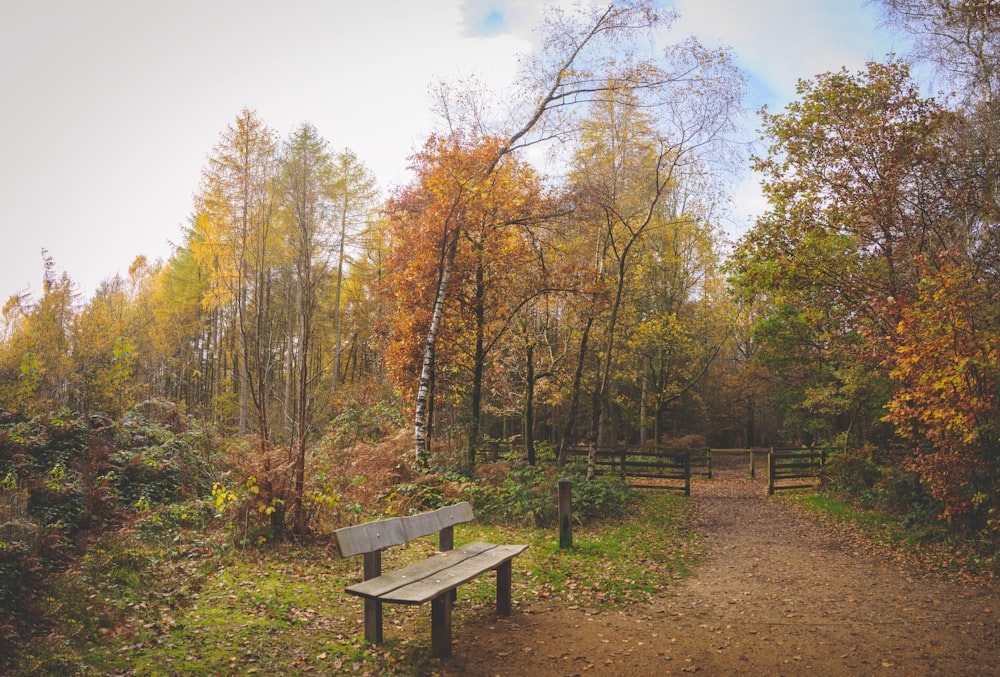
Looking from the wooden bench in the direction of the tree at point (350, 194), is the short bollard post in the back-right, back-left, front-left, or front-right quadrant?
front-right

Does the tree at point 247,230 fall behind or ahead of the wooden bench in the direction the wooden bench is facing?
behind

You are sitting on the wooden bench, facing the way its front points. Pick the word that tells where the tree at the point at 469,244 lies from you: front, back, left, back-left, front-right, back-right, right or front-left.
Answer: back-left

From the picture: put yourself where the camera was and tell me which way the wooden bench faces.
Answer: facing the viewer and to the right of the viewer

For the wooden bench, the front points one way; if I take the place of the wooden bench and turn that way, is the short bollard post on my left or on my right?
on my left

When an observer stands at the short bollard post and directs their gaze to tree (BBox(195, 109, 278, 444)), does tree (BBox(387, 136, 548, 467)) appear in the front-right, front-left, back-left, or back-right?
front-right

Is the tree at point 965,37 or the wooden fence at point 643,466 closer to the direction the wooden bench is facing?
the tree

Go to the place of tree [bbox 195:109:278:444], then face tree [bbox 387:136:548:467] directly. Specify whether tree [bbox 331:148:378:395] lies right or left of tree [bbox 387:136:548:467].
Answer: left

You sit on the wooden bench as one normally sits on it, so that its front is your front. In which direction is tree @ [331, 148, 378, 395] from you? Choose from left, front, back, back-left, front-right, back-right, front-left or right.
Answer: back-left
